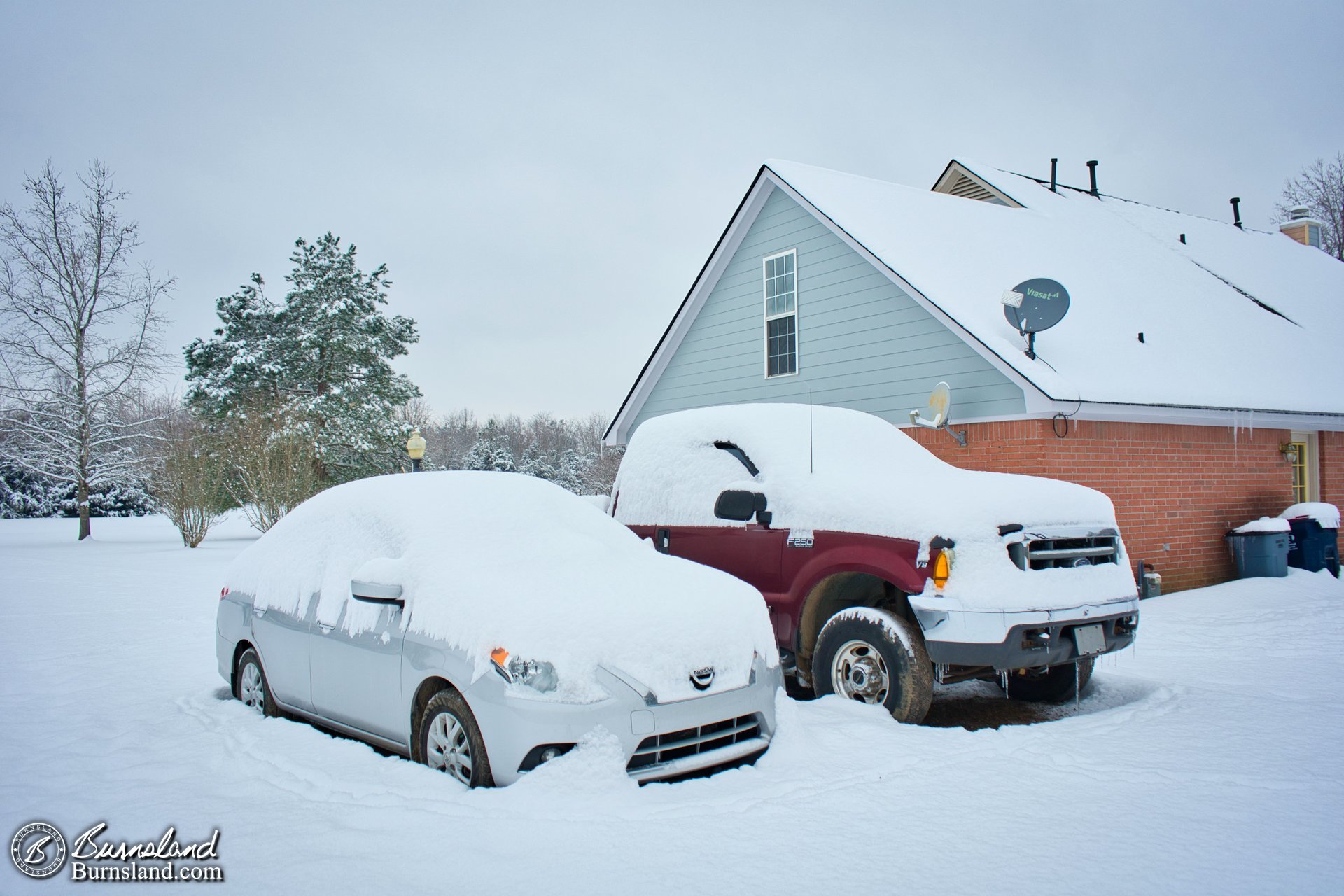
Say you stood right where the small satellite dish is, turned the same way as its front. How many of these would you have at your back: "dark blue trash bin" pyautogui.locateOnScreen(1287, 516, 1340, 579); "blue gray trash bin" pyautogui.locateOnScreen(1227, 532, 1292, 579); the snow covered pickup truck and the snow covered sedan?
2

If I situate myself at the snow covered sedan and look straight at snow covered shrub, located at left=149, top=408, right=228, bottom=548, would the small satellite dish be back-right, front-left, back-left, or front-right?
front-right

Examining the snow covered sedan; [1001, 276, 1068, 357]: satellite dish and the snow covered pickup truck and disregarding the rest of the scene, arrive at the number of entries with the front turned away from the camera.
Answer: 0

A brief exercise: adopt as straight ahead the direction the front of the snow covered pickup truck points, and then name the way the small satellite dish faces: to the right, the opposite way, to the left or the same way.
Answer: to the right

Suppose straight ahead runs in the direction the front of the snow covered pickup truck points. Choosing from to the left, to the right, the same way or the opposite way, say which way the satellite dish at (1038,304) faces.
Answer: to the right

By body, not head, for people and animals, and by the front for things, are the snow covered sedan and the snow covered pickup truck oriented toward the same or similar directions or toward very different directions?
same or similar directions

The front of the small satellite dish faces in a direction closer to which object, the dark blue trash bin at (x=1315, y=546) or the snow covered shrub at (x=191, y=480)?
the snow covered shrub

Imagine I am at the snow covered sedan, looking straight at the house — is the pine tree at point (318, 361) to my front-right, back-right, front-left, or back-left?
front-left

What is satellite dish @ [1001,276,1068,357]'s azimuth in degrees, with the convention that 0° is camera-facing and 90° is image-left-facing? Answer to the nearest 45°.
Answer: approximately 45°

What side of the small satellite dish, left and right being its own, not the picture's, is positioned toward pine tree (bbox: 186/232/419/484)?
right

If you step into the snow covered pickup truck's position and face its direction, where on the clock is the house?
The house is roughly at 8 o'clock from the snow covered pickup truck.

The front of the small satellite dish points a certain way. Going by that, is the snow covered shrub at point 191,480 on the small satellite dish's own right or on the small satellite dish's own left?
on the small satellite dish's own right

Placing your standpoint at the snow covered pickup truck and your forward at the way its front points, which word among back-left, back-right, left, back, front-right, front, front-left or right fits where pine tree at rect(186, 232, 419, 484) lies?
back

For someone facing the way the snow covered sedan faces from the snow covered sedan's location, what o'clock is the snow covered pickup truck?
The snow covered pickup truck is roughly at 10 o'clock from the snow covered sedan.

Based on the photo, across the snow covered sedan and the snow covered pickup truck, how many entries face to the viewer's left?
0

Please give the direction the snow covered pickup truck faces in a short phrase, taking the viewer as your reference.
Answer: facing the viewer and to the right of the viewer

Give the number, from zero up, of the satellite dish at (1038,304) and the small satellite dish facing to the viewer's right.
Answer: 0

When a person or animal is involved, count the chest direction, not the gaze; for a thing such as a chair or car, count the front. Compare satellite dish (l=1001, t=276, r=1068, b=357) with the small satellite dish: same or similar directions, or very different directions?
same or similar directions

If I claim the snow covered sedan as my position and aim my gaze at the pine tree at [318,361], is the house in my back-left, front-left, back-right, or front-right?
front-right
